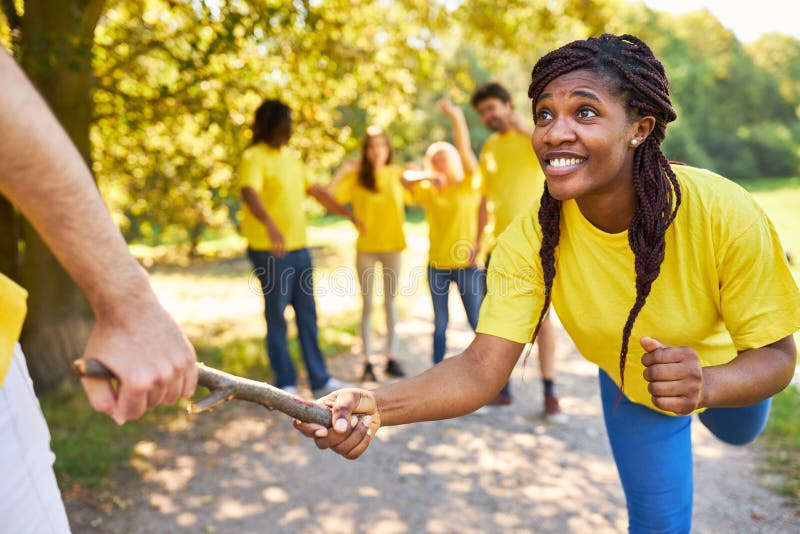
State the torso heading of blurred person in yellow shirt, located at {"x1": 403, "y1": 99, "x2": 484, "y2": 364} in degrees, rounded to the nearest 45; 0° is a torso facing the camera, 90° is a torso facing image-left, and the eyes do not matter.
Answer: approximately 0°

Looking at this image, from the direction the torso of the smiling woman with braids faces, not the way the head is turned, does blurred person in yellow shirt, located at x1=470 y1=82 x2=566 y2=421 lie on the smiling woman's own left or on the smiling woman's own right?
on the smiling woman's own right

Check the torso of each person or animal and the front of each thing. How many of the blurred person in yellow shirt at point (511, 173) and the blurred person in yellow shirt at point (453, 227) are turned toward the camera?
2

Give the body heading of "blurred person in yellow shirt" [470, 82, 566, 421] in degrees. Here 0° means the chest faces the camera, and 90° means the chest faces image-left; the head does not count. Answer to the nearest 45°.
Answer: approximately 0°

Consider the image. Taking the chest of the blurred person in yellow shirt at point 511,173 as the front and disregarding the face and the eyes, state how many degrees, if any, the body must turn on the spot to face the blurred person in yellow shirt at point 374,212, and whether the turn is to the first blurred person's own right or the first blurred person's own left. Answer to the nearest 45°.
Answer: approximately 135° to the first blurred person's own right

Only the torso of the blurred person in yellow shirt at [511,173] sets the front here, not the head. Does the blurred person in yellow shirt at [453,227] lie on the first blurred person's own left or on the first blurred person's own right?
on the first blurred person's own right

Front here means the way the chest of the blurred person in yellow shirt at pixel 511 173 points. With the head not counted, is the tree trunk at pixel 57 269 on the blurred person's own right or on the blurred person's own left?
on the blurred person's own right

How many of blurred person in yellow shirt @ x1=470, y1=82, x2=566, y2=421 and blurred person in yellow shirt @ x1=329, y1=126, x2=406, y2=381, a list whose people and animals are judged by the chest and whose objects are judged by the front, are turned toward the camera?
2

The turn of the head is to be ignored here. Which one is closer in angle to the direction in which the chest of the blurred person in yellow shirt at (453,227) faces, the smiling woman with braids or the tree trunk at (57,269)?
the smiling woman with braids
